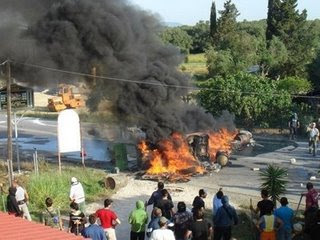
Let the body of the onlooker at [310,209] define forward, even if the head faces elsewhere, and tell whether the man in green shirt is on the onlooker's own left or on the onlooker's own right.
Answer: on the onlooker's own left

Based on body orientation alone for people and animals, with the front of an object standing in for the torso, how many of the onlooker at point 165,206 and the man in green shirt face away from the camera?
2

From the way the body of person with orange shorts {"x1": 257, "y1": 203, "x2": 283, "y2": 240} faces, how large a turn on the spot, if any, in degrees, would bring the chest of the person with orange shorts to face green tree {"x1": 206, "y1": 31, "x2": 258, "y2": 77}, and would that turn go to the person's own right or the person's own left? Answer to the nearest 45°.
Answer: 0° — they already face it

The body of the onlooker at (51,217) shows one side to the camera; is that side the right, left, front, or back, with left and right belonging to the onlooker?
back

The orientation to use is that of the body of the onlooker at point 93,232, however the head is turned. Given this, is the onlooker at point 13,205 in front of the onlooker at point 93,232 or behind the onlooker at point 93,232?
in front

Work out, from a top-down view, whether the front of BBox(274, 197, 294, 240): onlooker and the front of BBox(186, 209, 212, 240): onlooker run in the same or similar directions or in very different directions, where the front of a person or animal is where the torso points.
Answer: same or similar directions

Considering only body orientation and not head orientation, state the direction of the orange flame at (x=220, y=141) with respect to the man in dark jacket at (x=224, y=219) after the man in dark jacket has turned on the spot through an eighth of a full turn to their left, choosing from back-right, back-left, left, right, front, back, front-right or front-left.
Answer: front-right

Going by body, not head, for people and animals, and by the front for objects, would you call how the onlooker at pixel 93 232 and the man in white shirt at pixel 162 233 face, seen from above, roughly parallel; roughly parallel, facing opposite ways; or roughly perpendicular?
roughly parallel

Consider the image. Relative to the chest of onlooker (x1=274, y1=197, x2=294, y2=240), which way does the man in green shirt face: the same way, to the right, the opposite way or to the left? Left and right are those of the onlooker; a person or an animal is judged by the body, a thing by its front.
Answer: the same way

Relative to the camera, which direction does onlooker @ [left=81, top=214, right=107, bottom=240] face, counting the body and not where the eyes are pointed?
away from the camera

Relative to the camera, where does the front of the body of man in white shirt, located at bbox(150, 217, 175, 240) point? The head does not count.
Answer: away from the camera

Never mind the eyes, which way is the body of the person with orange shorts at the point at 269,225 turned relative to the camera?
away from the camera

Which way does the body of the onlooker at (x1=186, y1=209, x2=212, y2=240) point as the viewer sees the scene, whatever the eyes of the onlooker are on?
away from the camera

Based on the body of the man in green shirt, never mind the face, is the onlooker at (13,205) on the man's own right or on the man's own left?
on the man's own left

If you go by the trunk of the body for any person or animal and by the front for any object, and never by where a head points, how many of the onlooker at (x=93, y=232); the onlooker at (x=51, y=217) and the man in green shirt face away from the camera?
3

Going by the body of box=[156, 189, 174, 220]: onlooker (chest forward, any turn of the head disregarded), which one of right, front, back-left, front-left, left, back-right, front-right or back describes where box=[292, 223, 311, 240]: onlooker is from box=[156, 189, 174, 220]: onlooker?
right

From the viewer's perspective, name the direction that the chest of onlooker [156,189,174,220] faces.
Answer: away from the camera

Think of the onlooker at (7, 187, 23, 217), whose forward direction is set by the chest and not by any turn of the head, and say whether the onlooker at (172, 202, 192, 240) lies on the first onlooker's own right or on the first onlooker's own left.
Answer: on the first onlooker's own right
